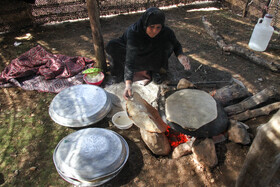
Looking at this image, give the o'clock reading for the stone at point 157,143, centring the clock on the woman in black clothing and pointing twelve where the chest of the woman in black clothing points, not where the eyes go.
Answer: The stone is roughly at 1 o'clock from the woman in black clothing.

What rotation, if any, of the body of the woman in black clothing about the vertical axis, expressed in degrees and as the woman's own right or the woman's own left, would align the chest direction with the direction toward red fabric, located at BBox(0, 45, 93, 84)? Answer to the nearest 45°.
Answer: approximately 135° to the woman's own right

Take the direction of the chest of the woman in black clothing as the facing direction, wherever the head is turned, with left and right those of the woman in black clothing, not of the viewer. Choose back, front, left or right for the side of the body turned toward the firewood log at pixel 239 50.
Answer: left

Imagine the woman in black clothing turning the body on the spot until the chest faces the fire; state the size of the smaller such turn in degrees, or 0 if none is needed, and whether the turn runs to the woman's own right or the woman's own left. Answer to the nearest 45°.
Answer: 0° — they already face it

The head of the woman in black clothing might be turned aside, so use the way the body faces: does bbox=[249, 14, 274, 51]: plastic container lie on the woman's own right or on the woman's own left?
on the woman's own left

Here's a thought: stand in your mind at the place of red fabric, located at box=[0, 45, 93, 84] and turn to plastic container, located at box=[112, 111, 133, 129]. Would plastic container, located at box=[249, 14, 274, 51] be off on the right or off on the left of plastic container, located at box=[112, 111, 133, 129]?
left

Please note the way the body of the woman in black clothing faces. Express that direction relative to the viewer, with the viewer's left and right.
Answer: facing the viewer and to the right of the viewer
